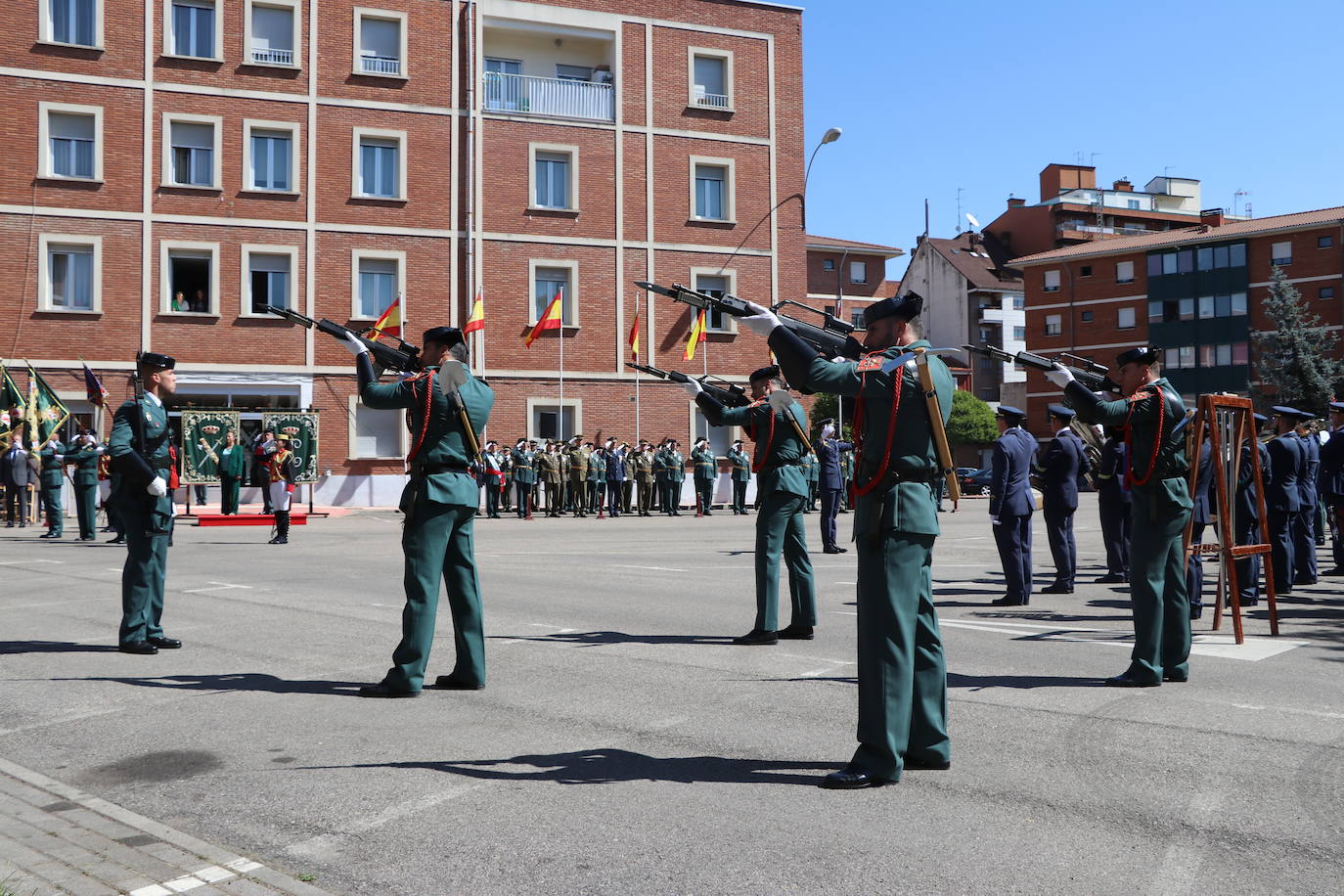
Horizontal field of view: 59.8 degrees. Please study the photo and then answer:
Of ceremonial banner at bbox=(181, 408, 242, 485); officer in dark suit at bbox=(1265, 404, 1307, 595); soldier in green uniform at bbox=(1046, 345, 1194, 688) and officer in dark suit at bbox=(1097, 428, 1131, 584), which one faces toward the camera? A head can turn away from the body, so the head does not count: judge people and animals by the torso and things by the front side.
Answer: the ceremonial banner

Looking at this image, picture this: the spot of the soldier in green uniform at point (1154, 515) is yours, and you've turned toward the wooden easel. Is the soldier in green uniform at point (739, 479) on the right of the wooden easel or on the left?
left

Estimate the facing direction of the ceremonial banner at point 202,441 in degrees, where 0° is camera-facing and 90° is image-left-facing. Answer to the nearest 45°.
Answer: approximately 0°

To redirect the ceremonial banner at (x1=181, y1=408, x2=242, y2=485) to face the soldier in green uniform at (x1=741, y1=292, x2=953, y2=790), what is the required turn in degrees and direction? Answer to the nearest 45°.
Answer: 0° — it already faces them

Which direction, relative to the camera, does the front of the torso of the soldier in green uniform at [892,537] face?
to the viewer's left

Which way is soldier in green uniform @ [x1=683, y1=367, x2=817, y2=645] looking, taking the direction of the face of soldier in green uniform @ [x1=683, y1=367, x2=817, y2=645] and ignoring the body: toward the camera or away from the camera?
away from the camera

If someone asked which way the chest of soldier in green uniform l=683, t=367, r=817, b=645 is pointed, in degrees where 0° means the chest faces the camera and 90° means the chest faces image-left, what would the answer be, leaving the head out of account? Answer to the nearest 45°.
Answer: approximately 90°

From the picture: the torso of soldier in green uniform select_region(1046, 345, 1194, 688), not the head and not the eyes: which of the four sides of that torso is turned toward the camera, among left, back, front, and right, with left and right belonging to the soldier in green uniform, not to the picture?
left

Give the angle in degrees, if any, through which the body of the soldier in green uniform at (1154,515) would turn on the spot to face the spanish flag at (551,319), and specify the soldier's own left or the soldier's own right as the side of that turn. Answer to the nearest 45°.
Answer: approximately 45° to the soldier's own right

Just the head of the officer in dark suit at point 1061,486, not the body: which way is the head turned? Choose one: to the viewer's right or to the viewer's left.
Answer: to the viewer's left
